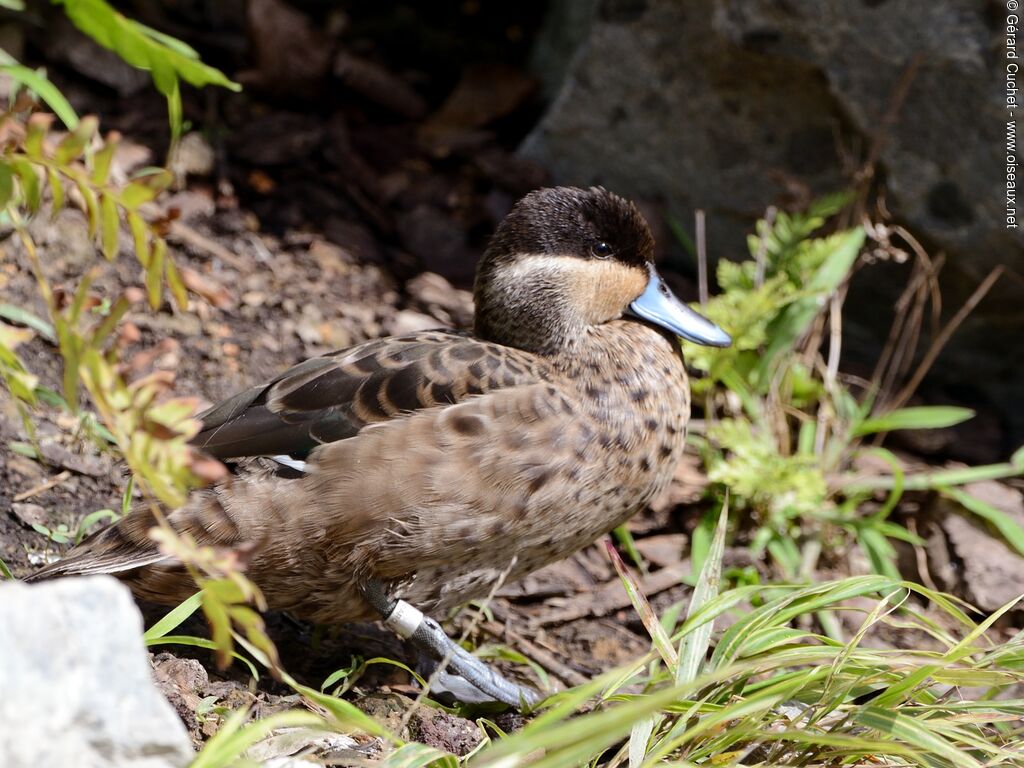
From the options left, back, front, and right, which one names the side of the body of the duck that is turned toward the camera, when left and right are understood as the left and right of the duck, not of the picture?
right

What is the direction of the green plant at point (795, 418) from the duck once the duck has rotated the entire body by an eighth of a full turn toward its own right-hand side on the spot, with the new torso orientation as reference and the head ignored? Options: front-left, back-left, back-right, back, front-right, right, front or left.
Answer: left

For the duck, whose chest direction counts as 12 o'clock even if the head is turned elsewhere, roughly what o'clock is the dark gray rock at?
The dark gray rock is roughly at 10 o'clock from the duck.

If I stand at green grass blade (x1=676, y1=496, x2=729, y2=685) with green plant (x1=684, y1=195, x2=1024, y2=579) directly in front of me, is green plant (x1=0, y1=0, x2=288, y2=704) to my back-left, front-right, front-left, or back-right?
back-left

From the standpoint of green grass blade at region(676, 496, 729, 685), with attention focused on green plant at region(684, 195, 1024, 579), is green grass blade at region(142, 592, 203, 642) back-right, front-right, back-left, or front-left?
back-left

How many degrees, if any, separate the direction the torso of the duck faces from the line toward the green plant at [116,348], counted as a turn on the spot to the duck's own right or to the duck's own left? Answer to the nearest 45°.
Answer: approximately 135° to the duck's own right
